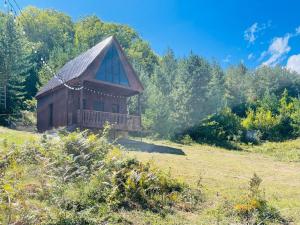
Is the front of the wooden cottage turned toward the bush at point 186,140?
no

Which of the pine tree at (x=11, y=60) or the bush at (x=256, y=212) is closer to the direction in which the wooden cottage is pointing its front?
the bush

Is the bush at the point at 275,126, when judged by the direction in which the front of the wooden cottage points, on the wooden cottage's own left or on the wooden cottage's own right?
on the wooden cottage's own left

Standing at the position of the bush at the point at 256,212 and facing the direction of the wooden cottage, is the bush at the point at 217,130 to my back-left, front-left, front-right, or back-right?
front-right

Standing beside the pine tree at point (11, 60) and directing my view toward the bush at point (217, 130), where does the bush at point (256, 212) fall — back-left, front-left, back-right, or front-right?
front-right

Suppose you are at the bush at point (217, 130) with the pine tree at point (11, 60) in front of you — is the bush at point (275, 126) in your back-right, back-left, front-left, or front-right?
back-right

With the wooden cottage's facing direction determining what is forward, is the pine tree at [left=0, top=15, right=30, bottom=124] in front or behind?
behind

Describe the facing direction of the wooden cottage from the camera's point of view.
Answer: facing the viewer and to the right of the viewer

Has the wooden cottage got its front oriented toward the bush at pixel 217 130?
no

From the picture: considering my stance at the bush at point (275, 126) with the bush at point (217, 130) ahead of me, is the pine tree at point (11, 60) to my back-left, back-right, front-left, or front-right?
front-right

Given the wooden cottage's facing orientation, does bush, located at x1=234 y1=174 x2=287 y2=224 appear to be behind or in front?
in front

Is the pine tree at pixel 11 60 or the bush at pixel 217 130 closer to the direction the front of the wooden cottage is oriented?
the bush

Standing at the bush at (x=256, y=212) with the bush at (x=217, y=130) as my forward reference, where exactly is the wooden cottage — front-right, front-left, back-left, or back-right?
front-left
